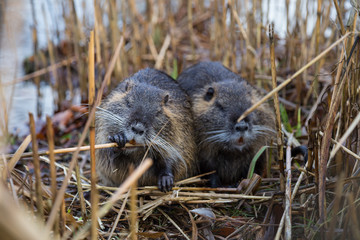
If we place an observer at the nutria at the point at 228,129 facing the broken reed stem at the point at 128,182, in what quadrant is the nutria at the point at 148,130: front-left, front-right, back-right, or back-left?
front-right

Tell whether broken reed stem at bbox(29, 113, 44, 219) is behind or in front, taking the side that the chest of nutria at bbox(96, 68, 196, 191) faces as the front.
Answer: in front

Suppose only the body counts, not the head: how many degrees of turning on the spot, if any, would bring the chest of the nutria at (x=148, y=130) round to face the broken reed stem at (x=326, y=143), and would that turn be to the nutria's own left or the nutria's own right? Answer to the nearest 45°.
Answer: approximately 45° to the nutria's own left

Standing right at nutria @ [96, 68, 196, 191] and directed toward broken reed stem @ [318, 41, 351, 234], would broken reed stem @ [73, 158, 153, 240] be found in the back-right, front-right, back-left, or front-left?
front-right

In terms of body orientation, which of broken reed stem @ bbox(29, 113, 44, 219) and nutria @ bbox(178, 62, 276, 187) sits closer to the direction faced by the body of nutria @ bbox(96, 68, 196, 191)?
the broken reed stem

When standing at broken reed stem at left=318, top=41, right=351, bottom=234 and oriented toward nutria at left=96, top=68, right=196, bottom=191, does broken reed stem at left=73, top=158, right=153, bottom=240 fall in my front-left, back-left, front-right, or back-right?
front-left

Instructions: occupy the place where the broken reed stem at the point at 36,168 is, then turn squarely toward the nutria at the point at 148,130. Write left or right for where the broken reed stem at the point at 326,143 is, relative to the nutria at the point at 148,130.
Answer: right

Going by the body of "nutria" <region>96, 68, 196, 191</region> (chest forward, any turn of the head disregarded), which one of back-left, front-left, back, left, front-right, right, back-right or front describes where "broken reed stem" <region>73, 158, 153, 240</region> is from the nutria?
front

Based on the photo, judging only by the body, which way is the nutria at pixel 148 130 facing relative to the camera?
toward the camera

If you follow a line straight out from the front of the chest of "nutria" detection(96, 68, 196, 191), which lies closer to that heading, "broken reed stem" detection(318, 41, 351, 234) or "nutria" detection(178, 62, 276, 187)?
the broken reed stem
